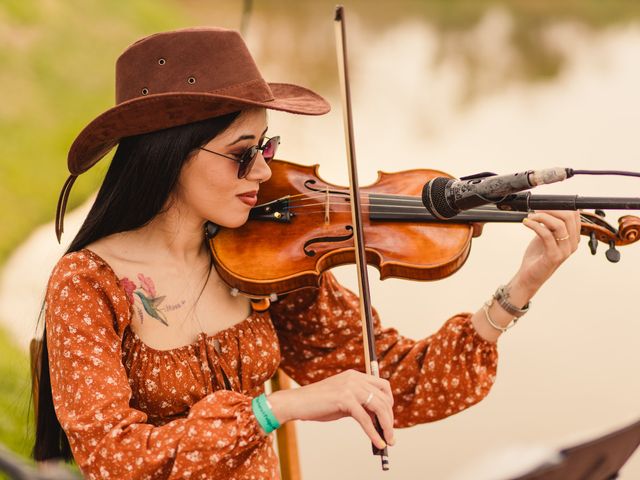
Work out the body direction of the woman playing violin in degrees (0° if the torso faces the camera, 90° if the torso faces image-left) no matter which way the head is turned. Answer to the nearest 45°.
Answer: approximately 315°
